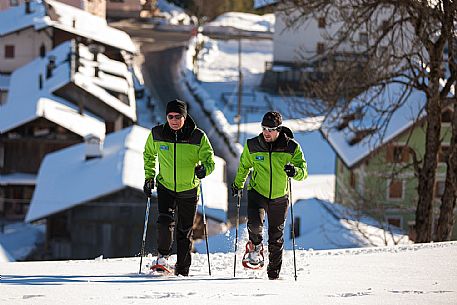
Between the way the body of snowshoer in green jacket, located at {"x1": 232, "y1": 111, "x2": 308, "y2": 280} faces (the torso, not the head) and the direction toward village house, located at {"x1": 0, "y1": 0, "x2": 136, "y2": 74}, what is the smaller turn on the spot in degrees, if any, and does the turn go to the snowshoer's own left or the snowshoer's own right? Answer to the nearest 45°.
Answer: approximately 180°

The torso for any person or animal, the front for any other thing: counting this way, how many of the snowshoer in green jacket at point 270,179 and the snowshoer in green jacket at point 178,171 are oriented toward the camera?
2

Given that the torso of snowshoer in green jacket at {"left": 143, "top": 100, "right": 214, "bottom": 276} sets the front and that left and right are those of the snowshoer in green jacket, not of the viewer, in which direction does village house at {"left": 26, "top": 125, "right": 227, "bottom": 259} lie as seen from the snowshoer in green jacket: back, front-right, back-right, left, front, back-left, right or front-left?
back

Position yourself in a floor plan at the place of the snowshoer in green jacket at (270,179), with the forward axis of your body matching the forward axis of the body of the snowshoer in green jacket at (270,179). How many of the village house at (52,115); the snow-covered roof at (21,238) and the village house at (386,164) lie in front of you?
0

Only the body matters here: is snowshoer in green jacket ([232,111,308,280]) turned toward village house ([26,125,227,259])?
no

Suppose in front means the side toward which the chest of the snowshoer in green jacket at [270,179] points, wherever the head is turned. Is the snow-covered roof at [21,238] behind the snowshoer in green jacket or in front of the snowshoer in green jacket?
behind

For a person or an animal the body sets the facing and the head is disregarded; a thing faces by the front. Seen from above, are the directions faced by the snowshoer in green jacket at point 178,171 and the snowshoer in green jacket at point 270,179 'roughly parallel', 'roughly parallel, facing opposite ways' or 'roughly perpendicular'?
roughly parallel

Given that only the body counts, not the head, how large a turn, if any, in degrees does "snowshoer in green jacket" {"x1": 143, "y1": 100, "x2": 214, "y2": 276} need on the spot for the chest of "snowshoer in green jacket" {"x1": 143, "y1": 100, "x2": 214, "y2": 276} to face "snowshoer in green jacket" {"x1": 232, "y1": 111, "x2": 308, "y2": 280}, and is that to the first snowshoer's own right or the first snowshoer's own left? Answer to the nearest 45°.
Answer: approximately 90° to the first snowshoer's own left

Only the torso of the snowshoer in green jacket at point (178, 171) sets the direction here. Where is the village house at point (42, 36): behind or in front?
behind

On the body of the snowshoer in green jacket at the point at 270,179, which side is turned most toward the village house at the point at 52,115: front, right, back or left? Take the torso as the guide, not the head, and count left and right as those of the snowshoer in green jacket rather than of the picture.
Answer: back

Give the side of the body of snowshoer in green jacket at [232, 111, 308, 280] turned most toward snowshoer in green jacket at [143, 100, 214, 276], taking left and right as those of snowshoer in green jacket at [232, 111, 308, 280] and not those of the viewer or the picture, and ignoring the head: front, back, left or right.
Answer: right

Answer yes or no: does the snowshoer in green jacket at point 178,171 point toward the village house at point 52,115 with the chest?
no

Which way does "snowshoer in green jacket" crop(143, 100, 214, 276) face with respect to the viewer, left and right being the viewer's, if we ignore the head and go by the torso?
facing the viewer

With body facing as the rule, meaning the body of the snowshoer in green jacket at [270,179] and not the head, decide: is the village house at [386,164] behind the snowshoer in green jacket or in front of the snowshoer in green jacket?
behind

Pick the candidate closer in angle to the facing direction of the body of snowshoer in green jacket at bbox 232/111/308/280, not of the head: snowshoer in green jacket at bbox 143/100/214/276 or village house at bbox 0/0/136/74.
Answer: the snowshoer in green jacket
